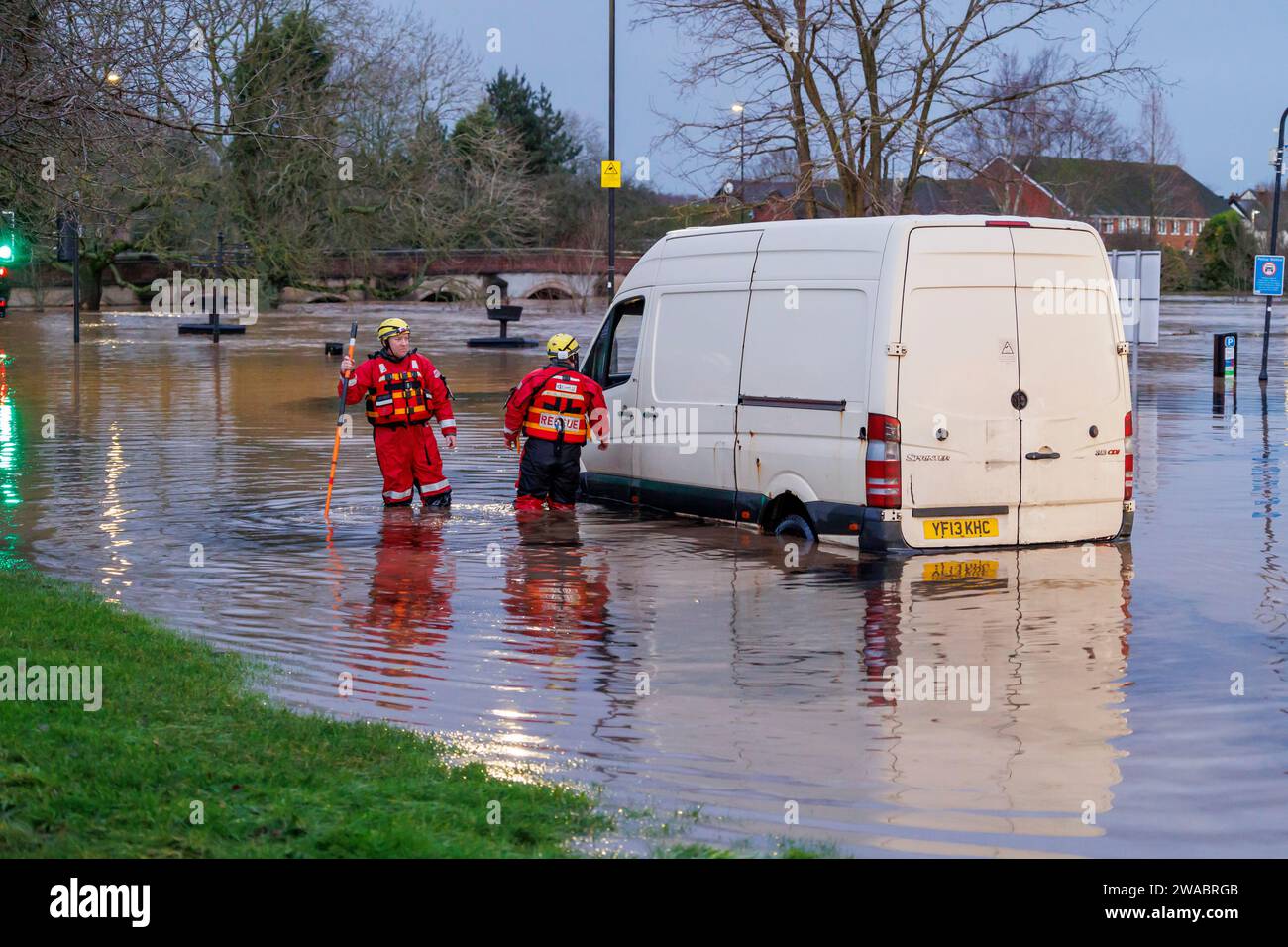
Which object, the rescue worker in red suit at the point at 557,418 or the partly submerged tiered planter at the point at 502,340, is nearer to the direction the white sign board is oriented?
the partly submerged tiered planter

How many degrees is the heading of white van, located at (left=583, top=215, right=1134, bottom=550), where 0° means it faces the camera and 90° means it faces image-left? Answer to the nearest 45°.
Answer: approximately 135°

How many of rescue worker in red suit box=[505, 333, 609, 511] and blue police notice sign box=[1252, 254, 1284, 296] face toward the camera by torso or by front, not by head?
1

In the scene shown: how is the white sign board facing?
away from the camera

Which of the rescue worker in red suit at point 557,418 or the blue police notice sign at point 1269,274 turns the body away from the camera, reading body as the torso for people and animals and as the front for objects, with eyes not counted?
the rescue worker in red suit

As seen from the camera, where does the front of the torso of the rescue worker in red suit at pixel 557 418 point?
away from the camera

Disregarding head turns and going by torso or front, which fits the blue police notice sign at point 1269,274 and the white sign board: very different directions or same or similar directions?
very different directions

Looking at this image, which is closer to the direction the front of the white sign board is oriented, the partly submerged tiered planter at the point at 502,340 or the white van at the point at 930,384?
the partly submerged tiered planter

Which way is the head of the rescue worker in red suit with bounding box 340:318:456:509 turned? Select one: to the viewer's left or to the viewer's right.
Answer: to the viewer's right
